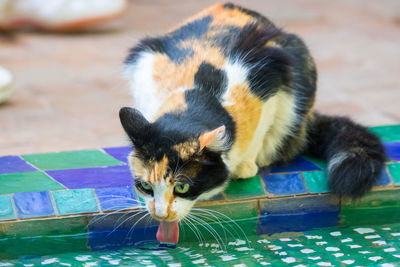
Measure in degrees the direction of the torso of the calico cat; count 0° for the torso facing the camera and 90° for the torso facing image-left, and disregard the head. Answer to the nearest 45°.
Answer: approximately 45°

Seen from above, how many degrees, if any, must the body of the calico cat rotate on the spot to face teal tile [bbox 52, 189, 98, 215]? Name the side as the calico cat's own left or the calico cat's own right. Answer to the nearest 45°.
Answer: approximately 45° to the calico cat's own right

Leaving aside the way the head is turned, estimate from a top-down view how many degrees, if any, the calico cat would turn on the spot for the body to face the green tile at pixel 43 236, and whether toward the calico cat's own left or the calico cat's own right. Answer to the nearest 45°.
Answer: approximately 45° to the calico cat's own right

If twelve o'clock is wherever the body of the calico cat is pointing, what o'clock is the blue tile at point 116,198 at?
The blue tile is roughly at 1 o'clock from the calico cat.

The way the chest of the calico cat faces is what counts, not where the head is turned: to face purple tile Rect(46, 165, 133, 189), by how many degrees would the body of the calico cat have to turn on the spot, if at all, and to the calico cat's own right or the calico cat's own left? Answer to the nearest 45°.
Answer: approximately 45° to the calico cat's own right

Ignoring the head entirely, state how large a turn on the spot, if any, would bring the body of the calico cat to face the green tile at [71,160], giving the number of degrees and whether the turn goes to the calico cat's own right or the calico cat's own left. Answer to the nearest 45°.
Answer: approximately 45° to the calico cat's own right

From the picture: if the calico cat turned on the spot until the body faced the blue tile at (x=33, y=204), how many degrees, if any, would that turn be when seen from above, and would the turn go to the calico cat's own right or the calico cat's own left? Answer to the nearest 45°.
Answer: approximately 45° to the calico cat's own right

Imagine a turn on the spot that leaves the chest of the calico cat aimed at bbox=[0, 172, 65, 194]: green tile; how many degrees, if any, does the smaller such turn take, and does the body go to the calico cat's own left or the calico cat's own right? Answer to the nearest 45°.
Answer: approximately 45° to the calico cat's own right
